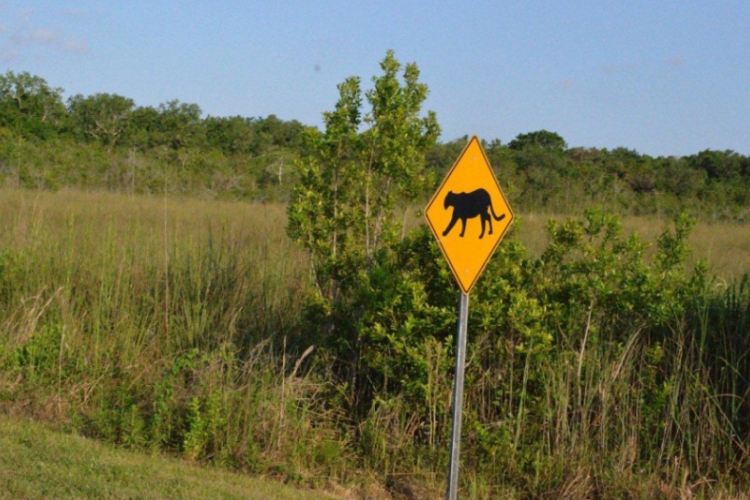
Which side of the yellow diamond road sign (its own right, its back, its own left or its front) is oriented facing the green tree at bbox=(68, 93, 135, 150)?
back

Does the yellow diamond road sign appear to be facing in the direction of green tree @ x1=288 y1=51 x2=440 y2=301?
no

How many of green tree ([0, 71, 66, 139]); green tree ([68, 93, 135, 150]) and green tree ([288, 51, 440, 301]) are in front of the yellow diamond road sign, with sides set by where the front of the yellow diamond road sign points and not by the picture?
0

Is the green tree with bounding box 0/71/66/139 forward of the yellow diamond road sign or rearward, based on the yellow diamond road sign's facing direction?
rearward

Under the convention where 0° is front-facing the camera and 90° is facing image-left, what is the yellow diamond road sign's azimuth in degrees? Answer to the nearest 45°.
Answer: approximately 315°
